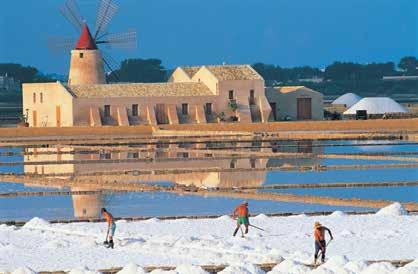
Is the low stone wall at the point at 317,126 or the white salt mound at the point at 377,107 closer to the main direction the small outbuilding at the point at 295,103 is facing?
the low stone wall

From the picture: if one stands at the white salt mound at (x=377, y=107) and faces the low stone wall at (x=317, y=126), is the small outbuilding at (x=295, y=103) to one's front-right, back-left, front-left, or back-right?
front-right

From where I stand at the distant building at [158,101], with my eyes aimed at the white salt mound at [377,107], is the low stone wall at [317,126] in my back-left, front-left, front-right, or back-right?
front-right

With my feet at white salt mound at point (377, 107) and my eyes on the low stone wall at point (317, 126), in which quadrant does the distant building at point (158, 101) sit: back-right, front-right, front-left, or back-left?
front-right

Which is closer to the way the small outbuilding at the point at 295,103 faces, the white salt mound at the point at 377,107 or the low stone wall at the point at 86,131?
the low stone wall

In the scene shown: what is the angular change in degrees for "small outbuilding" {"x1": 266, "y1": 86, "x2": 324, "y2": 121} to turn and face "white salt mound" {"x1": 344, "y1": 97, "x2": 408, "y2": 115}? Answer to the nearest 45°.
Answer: approximately 135° to its left

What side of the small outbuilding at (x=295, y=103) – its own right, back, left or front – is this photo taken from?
front
